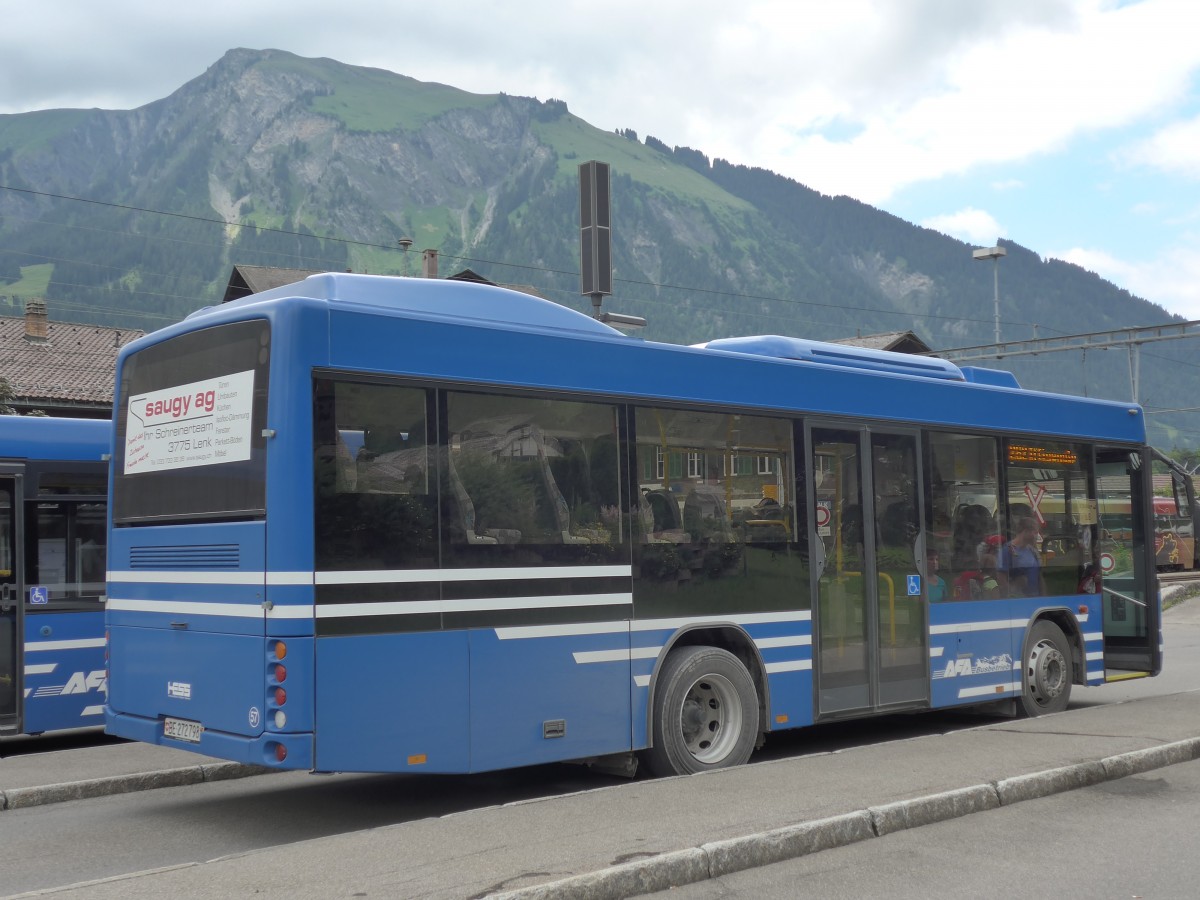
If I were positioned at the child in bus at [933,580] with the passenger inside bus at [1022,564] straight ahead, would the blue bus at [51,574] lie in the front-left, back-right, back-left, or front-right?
back-left

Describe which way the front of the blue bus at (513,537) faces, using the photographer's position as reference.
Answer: facing away from the viewer and to the right of the viewer
